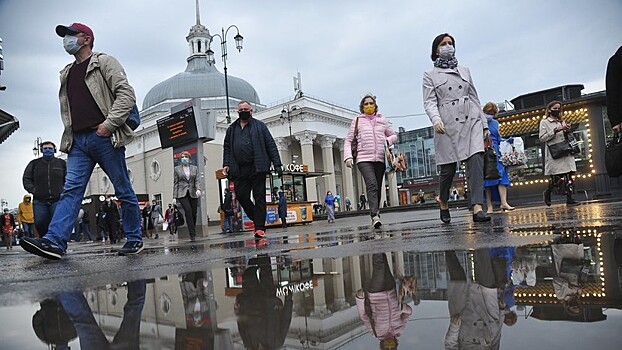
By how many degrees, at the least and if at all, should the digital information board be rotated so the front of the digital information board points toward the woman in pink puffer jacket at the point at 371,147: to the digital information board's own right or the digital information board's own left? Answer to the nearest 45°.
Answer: approximately 45° to the digital information board's own left

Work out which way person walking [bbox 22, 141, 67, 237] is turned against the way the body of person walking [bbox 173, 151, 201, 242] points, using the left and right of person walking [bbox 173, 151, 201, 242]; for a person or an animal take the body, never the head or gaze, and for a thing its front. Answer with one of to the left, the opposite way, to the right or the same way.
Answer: the same way

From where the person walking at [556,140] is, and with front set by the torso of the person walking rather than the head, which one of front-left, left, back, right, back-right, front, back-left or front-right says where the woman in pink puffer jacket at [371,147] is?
right

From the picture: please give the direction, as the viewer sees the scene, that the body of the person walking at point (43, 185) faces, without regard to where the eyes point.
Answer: toward the camera

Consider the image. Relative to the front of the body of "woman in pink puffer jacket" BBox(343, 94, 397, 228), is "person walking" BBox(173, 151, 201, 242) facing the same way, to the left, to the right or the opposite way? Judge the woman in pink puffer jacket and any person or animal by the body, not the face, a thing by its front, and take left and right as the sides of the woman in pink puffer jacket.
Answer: the same way

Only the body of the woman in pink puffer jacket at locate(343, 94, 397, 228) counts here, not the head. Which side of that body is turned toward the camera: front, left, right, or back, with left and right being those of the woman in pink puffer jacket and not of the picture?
front

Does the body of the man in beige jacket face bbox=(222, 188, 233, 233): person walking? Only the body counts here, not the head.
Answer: no

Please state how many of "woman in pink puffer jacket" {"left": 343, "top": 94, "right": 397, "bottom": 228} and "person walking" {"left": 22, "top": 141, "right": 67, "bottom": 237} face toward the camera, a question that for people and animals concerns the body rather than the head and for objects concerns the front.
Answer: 2

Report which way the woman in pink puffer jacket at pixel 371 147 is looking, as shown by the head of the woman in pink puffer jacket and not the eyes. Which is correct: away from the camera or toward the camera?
toward the camera

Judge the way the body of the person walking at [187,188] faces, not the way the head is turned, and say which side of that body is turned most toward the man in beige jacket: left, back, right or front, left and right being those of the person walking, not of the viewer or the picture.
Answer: front

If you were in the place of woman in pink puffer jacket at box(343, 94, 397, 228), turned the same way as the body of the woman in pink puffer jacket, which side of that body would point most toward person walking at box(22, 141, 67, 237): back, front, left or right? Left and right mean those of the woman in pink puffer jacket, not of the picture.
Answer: right

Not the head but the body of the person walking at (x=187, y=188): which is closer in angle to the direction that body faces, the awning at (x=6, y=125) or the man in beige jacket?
the man in beige jacket

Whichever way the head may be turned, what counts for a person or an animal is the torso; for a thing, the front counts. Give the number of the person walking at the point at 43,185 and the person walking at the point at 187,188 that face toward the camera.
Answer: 2

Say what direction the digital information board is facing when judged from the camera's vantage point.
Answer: facing the viewer and to the left of the viewer

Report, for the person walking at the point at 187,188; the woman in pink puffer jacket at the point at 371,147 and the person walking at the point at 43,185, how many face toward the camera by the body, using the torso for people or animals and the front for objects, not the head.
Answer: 3

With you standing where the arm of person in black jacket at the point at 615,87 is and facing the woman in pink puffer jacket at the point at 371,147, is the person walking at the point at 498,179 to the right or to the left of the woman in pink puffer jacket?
right

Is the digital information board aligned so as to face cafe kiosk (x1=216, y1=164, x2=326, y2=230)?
no
